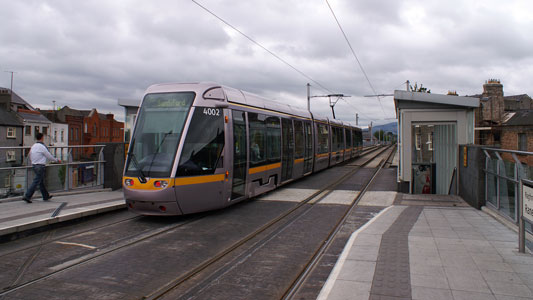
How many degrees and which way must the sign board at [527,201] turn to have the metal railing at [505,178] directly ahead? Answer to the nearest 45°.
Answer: approximately 135° to its right

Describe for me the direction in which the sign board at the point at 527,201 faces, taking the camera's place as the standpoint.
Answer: facing the viewer and to the left of the viewer

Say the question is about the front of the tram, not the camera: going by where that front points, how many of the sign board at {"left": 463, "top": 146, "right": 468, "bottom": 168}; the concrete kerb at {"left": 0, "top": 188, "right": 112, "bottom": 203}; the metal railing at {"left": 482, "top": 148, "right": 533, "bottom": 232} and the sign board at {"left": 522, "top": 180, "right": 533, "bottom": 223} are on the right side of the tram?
1

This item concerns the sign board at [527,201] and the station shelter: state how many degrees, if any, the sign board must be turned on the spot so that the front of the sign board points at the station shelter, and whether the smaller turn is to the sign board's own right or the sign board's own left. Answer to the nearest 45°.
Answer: approximately 135° to the sign board's own right

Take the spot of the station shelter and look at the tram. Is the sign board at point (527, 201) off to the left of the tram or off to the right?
left

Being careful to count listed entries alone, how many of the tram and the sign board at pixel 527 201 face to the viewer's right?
0

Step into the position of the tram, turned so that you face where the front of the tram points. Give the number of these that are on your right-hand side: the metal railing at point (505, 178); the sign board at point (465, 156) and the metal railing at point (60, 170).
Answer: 1

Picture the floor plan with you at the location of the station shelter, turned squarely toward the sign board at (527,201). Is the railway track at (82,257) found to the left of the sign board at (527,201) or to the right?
right
